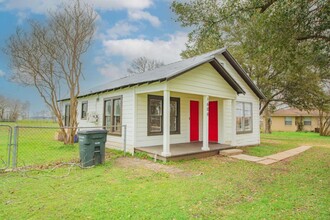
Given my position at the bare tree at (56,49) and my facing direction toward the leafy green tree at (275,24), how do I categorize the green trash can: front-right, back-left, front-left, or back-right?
front-right

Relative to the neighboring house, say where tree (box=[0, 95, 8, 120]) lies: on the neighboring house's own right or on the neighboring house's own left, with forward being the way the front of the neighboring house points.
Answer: on the neighboring house's own right

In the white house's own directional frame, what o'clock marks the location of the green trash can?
The green trash can is roughly at 3 o'clock from the white house.

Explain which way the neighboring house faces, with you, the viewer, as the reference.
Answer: facing the viewer

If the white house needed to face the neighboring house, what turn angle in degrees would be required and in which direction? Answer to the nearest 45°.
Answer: approximately 90° to its left

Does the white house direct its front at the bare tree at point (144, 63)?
no

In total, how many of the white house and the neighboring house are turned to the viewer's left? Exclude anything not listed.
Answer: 0

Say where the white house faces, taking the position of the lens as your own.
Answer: facing the viewer and to the right of the viewer

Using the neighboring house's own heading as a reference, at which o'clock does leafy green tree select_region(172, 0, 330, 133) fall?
The leafy green tree is roughly at 12 o'clock from the neighboring house.

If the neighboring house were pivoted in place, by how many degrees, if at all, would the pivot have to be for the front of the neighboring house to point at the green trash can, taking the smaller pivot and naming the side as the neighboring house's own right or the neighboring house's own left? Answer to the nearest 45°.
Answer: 0° — it already faces it

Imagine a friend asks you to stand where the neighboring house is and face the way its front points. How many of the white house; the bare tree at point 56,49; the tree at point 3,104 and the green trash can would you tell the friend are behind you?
0
